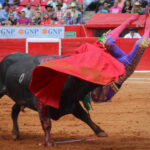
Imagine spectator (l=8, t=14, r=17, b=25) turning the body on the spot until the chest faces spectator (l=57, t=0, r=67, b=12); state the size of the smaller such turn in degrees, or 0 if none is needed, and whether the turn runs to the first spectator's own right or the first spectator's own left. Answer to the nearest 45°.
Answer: approximately 90° to the first spectator's own left

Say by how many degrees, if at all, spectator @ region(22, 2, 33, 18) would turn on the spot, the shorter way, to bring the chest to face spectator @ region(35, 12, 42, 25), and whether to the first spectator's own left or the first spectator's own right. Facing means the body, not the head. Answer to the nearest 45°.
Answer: approximately 45° to the first spectator's own left

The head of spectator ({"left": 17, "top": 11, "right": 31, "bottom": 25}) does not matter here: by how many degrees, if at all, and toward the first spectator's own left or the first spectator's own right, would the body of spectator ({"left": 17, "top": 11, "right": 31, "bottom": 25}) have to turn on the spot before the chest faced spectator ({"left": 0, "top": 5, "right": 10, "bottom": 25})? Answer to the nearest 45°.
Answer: approximately 135° to the first spectator's own right

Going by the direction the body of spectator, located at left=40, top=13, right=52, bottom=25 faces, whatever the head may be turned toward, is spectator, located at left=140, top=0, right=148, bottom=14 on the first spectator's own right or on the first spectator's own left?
on the first spectator's own left

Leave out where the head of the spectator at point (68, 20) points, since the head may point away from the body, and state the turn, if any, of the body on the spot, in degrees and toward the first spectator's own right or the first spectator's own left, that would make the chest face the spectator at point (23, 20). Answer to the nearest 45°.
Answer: approximately 90° to the first spectator's own right

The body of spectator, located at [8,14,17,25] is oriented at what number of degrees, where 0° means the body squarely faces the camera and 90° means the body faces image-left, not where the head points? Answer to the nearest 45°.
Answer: approximately 0°
